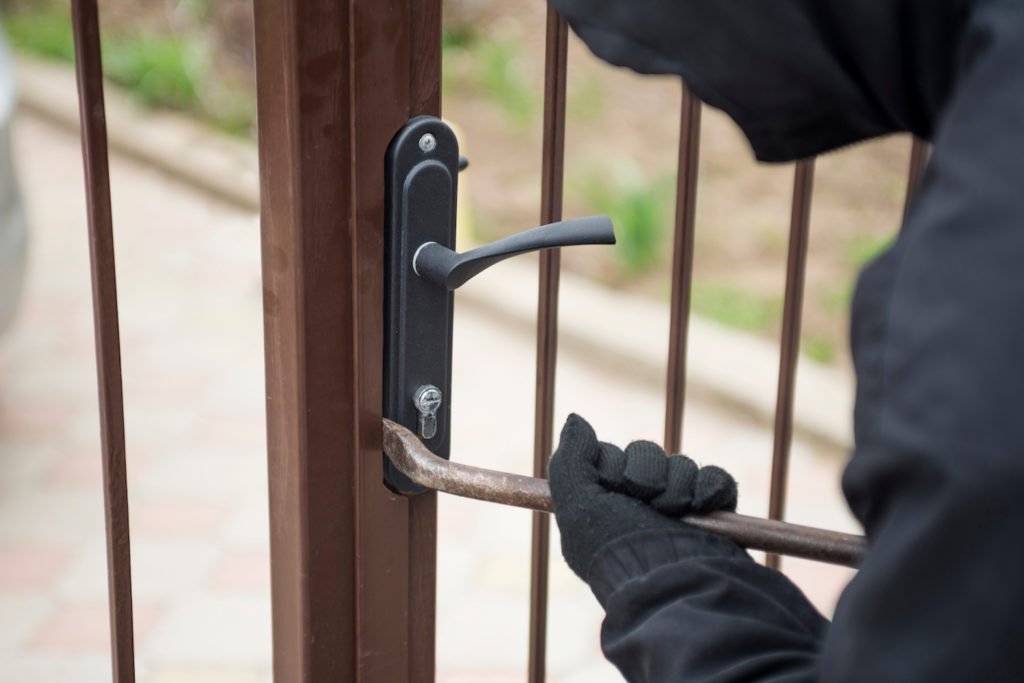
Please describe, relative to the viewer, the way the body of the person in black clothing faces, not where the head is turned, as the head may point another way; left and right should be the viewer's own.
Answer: facing to the left of the viewer
